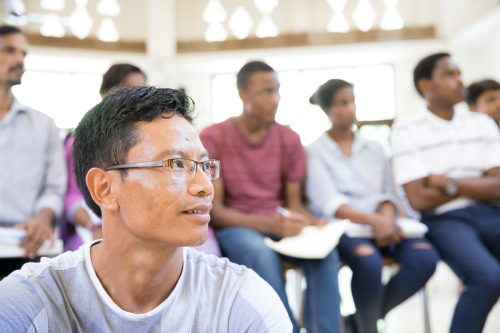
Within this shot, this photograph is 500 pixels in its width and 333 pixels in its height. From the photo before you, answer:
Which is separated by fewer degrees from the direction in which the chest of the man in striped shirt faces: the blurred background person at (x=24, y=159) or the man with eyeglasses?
the man with eyeglasses

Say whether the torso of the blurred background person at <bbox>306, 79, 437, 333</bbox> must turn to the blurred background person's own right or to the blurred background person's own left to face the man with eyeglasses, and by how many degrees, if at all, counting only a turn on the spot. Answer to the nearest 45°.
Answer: approximately 45° to the blurred background person's own right

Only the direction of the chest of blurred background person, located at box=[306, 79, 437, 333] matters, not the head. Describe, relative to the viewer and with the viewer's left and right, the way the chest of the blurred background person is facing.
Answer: facing the viewer and to the right of the viewer

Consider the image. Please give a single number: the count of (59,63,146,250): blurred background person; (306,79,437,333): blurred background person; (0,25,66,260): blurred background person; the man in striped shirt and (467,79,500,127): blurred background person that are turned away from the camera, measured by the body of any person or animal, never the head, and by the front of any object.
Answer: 0

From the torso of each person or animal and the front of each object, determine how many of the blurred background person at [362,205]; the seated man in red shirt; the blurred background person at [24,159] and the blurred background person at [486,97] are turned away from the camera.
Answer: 0

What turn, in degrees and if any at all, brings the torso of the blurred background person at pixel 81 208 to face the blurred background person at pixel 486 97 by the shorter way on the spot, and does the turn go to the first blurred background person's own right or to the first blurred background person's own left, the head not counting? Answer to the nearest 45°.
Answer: approximately 45° to the first blurred background person's own left

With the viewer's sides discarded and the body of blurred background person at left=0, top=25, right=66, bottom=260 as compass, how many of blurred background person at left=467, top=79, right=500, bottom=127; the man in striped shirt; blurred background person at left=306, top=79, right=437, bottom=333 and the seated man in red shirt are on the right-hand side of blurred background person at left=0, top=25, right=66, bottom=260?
0

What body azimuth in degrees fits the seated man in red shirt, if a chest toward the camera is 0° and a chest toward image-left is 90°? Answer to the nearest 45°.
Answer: approximately 315°

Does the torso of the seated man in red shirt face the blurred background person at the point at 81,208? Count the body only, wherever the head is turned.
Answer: no

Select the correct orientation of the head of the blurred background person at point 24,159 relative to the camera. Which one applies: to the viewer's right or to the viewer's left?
to the viewer's right

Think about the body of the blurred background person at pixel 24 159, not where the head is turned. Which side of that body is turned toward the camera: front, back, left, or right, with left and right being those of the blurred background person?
front

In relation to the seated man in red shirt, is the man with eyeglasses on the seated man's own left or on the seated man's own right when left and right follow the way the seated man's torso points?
on the seated man's own right

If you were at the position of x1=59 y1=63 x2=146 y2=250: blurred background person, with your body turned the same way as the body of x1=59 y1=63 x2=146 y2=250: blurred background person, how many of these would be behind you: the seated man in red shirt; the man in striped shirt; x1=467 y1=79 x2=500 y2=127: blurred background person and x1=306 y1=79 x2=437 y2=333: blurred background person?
0
